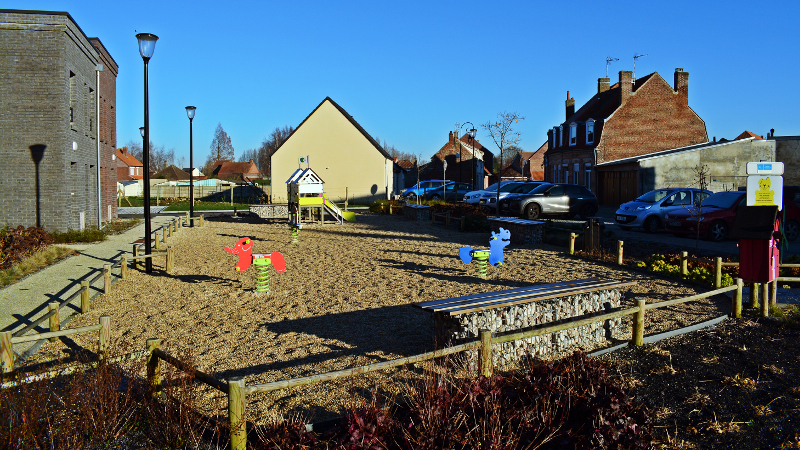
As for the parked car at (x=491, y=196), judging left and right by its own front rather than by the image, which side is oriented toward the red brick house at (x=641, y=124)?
back

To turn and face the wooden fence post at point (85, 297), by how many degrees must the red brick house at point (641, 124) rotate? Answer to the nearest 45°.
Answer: approximately 45° to its left

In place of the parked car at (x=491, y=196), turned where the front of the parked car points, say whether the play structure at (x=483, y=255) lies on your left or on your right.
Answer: on your left

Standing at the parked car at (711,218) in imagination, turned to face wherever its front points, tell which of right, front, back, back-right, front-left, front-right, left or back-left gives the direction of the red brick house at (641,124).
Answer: back-right

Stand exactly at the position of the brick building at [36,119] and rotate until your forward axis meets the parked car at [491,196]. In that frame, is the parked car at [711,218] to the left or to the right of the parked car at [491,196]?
right

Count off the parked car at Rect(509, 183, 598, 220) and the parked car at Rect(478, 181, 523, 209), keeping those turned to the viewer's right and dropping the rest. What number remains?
0

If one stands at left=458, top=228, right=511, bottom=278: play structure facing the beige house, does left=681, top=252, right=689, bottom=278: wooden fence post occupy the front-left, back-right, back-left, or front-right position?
back-right

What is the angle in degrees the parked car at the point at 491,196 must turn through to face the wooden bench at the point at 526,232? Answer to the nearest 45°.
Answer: approximately 45° to its left

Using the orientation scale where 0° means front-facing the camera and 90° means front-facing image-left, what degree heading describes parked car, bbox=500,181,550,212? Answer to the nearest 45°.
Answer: approximately 45°

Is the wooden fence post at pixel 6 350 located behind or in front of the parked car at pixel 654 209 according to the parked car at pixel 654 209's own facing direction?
in front

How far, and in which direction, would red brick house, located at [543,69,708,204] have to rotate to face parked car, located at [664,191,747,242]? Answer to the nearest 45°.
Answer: approximately 45° to its left

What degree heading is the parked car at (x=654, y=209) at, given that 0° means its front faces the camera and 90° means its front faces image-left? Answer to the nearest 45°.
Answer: approximately 45°
